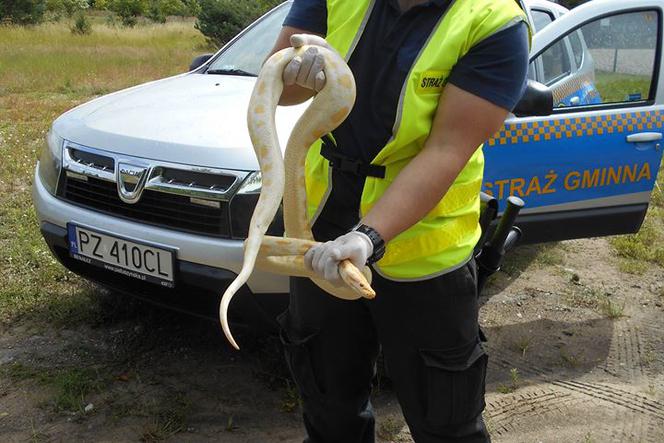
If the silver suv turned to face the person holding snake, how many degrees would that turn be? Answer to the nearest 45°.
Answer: approximately 90° to its left

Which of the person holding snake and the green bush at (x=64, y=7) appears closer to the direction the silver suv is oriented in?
the person holding snake

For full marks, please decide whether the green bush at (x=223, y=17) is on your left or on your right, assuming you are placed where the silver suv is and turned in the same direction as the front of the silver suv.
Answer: on your right

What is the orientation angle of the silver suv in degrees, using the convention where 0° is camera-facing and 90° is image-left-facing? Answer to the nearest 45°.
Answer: approximately 45°

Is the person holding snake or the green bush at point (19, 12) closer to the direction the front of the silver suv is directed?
the person holding snake

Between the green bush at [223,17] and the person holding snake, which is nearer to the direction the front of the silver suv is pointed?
the person holding snake

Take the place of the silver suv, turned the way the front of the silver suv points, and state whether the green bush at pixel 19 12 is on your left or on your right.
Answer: on your right
